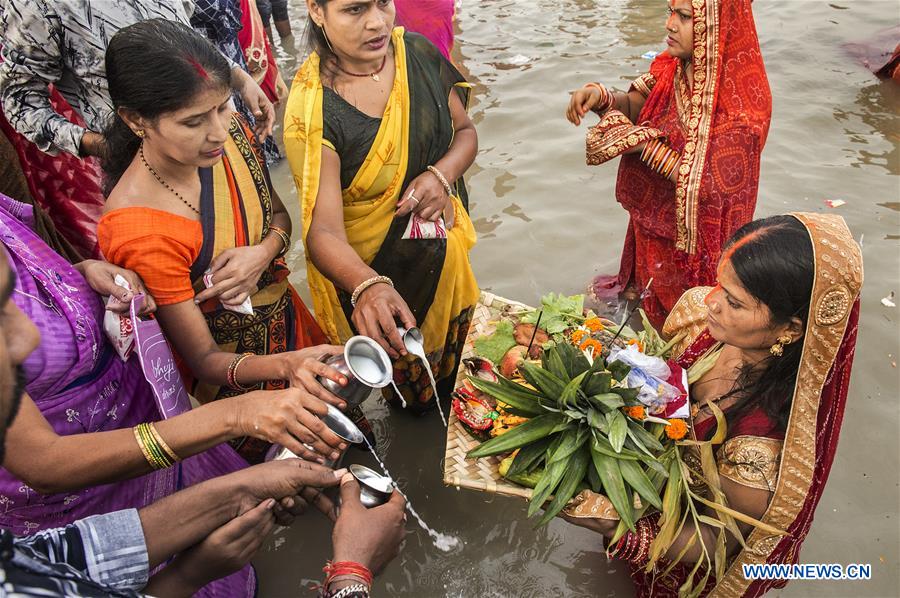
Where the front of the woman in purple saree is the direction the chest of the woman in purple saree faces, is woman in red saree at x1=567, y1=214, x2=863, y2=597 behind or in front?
in front

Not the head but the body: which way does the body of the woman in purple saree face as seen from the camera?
to the viewer's right

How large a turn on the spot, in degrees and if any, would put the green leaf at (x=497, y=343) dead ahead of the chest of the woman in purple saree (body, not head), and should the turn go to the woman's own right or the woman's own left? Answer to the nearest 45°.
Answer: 0° — they already face it

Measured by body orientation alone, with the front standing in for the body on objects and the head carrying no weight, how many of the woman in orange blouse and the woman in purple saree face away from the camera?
0

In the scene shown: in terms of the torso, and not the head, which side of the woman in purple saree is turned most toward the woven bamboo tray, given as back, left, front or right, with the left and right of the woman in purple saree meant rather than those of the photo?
front

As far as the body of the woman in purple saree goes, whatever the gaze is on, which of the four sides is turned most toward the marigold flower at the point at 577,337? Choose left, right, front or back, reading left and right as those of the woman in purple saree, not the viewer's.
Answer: front

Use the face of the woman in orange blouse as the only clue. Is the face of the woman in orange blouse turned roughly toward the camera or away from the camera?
toward the camera

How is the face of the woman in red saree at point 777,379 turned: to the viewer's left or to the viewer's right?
to the viewer's left

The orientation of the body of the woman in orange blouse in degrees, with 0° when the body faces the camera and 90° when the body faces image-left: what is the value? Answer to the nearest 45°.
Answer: approximately 315°
